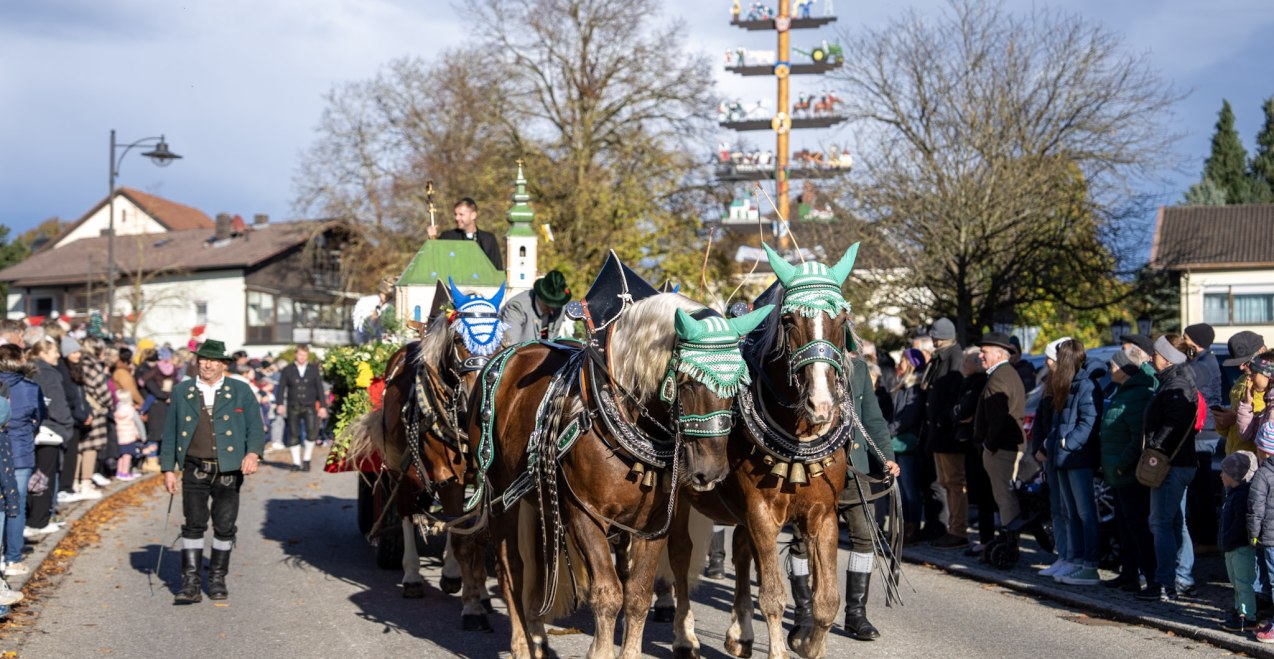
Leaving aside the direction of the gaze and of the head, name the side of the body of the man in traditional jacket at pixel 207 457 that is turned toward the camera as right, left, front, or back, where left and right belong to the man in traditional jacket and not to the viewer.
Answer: front

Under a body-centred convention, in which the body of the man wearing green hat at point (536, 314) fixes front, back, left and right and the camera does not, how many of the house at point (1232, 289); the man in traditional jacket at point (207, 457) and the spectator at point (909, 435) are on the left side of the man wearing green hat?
2

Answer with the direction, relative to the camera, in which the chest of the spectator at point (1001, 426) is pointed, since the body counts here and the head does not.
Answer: to the viewer's left

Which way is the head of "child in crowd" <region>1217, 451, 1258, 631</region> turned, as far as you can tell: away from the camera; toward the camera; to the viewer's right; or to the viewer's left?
to the viewer's left

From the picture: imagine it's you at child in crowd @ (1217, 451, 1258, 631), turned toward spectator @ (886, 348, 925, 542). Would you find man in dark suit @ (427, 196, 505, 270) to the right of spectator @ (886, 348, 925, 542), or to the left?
left

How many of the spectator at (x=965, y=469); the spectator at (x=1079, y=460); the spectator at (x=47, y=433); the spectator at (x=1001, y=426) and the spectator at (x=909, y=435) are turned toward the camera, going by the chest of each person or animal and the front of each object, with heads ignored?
0

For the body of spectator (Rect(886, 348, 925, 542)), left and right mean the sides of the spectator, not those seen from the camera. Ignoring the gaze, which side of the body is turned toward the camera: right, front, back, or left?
left

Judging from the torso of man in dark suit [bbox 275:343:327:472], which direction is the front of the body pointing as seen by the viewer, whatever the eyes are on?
toward the camera

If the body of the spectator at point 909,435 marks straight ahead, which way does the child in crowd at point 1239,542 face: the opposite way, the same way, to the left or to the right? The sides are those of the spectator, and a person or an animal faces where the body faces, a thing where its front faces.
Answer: the same way

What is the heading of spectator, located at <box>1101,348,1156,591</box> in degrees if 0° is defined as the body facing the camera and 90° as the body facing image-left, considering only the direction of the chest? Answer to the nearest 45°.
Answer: approximately 90°

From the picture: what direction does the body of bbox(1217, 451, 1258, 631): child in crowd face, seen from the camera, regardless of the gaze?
to the viewer's left

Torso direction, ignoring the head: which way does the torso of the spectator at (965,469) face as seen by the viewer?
to the viewer's left

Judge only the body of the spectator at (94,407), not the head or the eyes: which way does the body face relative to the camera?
to the viewer's right

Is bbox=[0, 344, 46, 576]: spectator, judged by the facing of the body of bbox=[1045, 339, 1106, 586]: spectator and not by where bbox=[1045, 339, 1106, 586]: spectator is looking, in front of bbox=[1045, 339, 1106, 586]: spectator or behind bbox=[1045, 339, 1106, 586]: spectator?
in front

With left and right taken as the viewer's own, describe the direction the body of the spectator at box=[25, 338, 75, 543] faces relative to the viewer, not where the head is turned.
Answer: facing to the right of the viewer

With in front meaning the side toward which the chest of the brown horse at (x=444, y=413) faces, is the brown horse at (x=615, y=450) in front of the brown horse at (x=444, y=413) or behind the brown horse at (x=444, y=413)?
in front

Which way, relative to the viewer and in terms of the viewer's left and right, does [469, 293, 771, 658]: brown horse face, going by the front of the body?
facing the viewer and to the right of the viewer

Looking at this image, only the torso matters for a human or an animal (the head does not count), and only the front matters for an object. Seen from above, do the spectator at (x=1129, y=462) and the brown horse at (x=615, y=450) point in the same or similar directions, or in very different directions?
very different directions
